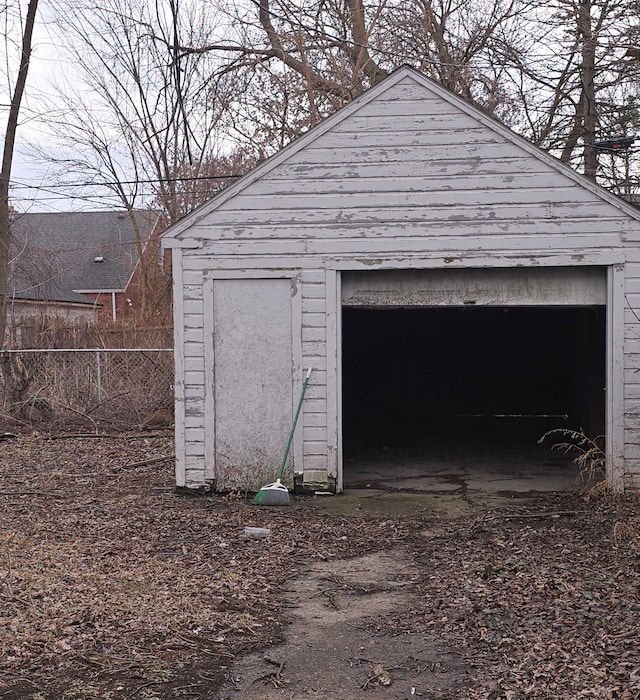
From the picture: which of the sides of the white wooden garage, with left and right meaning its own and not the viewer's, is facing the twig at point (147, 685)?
front

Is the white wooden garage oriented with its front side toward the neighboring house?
no

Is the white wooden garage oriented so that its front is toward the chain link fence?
no

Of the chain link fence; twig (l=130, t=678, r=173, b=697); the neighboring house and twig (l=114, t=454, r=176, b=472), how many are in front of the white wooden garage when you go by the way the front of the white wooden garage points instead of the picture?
1

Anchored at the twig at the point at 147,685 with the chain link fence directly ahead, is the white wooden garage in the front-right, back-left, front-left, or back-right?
front-right

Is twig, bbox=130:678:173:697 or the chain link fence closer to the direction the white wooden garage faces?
the twig

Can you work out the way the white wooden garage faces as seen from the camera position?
facing the viewer

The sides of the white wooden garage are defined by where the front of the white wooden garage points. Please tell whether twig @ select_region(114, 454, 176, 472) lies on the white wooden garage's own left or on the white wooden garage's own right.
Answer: on the white wooden garage's own right

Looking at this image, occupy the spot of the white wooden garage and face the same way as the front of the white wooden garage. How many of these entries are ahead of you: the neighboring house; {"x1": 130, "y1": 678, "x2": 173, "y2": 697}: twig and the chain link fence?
1
